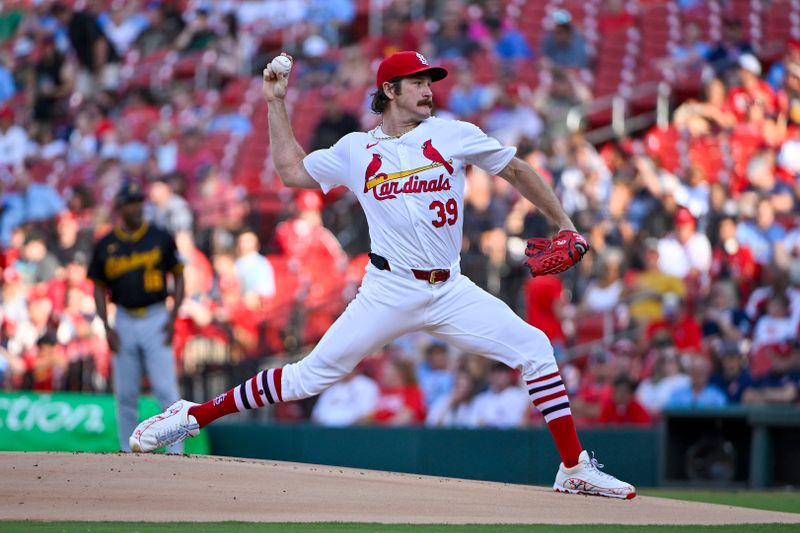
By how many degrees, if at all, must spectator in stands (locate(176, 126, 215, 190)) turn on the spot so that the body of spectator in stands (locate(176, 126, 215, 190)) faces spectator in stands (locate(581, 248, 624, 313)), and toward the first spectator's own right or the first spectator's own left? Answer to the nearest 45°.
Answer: approximately 45° to the first spectator's own left

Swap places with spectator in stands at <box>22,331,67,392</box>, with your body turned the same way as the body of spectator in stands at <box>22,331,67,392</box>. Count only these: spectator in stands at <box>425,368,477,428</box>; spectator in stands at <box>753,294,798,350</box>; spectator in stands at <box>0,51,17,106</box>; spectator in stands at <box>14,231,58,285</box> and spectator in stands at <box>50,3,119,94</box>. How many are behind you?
3

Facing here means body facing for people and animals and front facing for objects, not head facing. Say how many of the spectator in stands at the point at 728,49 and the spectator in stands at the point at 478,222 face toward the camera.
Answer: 2

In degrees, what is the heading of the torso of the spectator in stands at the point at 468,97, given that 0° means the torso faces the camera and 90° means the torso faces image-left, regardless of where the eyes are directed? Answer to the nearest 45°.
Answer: approximately 0°

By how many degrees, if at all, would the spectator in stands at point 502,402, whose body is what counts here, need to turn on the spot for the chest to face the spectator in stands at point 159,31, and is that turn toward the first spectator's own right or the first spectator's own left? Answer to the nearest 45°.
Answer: approximately 135° to the first spectator's own right

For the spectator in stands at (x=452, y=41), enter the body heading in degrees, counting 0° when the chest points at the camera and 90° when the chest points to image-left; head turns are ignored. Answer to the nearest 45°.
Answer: approximately 0°
